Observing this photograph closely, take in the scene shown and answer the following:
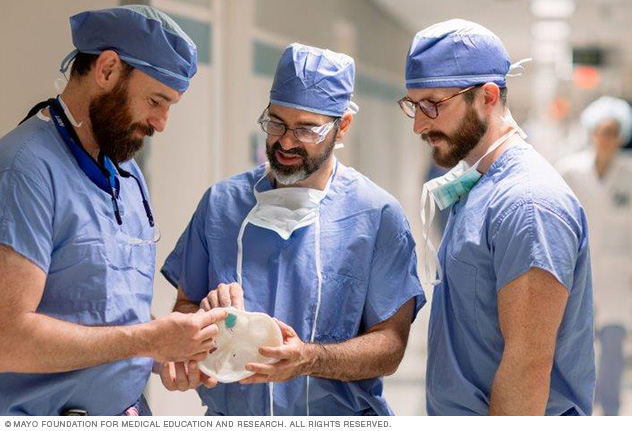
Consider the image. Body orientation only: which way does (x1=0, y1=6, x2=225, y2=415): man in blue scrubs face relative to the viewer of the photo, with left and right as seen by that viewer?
facing the viewer and to the right of the viewer

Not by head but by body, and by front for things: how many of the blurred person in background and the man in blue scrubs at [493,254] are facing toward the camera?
1

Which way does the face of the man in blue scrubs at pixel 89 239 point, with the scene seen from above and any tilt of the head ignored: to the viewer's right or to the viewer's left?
to the viewer's right

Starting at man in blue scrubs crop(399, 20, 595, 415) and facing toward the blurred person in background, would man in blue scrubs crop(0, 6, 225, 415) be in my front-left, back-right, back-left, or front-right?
back-left

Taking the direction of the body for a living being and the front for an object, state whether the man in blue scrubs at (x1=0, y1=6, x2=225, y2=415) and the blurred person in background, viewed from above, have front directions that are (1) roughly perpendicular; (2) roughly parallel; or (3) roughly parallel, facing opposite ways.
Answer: roughly perpendicular

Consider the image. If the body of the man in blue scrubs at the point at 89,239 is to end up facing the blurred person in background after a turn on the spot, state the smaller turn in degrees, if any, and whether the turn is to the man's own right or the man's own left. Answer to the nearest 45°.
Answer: approximately 90° to the man's own left

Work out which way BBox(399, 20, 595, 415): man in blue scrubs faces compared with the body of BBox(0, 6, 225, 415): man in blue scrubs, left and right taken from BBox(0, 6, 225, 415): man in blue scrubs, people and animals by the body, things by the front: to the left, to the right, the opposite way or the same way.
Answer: the opposite way

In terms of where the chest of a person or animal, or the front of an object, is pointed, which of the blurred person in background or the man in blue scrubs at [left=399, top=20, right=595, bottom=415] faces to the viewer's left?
the man in blue scrubs

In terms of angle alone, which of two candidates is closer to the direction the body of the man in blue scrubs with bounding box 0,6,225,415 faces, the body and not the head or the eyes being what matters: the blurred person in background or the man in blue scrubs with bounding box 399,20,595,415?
the man in blue scrubs

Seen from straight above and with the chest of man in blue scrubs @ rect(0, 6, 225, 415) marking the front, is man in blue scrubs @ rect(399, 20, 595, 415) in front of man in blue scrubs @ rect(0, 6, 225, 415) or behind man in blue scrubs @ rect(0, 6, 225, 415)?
in front

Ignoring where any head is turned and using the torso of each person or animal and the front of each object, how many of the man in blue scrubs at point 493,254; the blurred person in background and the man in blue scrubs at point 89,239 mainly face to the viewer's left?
1

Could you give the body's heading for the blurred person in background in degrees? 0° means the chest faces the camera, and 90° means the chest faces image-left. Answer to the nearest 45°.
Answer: approximately 0°

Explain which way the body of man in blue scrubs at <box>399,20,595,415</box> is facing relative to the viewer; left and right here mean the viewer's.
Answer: facing to the left of the viewer
